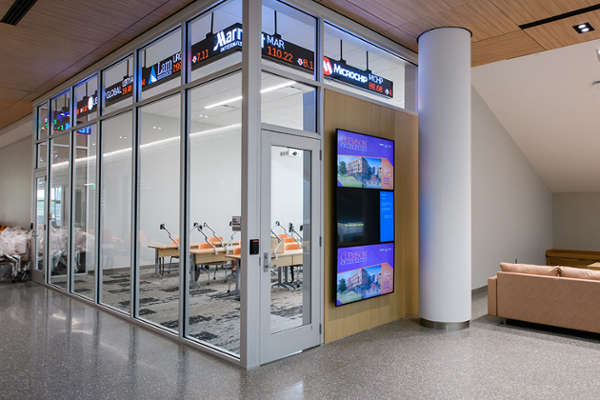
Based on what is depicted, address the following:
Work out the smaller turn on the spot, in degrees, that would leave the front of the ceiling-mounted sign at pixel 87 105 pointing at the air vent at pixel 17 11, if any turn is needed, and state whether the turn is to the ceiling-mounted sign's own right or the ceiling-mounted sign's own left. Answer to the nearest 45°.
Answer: approximately 45° to the ceiling-mounted sign's own left

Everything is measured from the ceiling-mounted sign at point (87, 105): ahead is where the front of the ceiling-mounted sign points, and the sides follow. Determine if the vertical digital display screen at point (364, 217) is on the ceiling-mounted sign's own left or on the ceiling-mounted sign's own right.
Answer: on the ceiling-mounted sign's own left

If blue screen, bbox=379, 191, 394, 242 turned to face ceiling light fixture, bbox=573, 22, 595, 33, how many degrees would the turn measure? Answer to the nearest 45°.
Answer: approximately 45° to its left

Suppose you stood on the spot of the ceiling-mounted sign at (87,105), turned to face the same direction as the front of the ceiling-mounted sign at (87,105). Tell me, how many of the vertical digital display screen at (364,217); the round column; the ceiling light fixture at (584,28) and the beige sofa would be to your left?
4

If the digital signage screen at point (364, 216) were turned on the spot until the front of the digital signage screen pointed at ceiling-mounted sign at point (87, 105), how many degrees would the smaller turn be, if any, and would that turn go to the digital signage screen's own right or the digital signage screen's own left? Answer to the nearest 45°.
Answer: approximately 135° to the digital signage screen's own right

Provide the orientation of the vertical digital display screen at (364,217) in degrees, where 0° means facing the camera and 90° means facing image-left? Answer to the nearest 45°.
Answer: approximately 315°

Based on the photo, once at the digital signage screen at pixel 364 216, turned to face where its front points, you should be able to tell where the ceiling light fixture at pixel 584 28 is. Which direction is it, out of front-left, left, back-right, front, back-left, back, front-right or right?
front-left

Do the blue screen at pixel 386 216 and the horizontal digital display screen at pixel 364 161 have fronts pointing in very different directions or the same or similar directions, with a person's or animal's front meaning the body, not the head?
same or similar directions

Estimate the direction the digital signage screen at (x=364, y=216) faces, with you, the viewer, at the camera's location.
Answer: facing the viewer and to the right of the viewer

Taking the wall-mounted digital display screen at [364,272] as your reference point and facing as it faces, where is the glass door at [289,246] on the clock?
The glass door is roughly at 3 o'clock from the wall-mounted digital display screen.

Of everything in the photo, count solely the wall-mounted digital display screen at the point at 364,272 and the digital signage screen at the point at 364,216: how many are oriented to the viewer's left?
0

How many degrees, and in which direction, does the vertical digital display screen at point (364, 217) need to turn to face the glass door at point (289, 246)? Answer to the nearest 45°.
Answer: approximately 90° to its right

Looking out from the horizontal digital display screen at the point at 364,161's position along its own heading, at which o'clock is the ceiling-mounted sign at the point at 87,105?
The ceiling-mounted sign is roughly at 5 o'clock from the horizontal digital display screen.

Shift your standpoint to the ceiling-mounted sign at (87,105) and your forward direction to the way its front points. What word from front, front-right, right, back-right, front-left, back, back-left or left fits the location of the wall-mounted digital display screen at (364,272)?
left

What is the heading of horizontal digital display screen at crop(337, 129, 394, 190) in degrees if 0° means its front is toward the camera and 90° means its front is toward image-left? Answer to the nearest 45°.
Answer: approximately 315°
